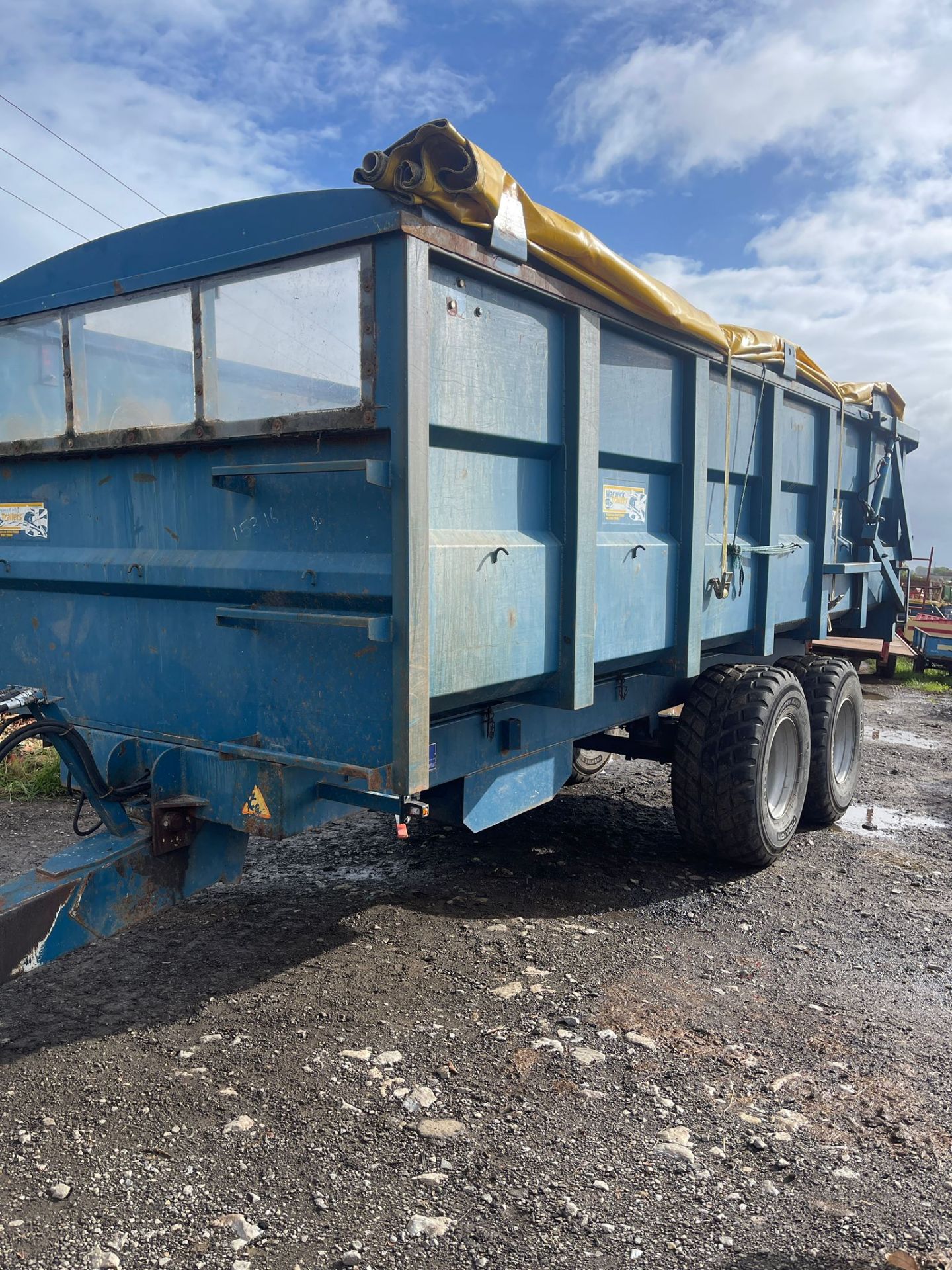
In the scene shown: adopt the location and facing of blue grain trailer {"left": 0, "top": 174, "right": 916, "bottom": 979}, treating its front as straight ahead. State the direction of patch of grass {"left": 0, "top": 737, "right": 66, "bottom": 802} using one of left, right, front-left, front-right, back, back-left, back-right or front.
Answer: right

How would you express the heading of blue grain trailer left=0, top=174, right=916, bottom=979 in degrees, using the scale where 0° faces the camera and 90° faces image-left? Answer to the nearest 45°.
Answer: approximately 45°
